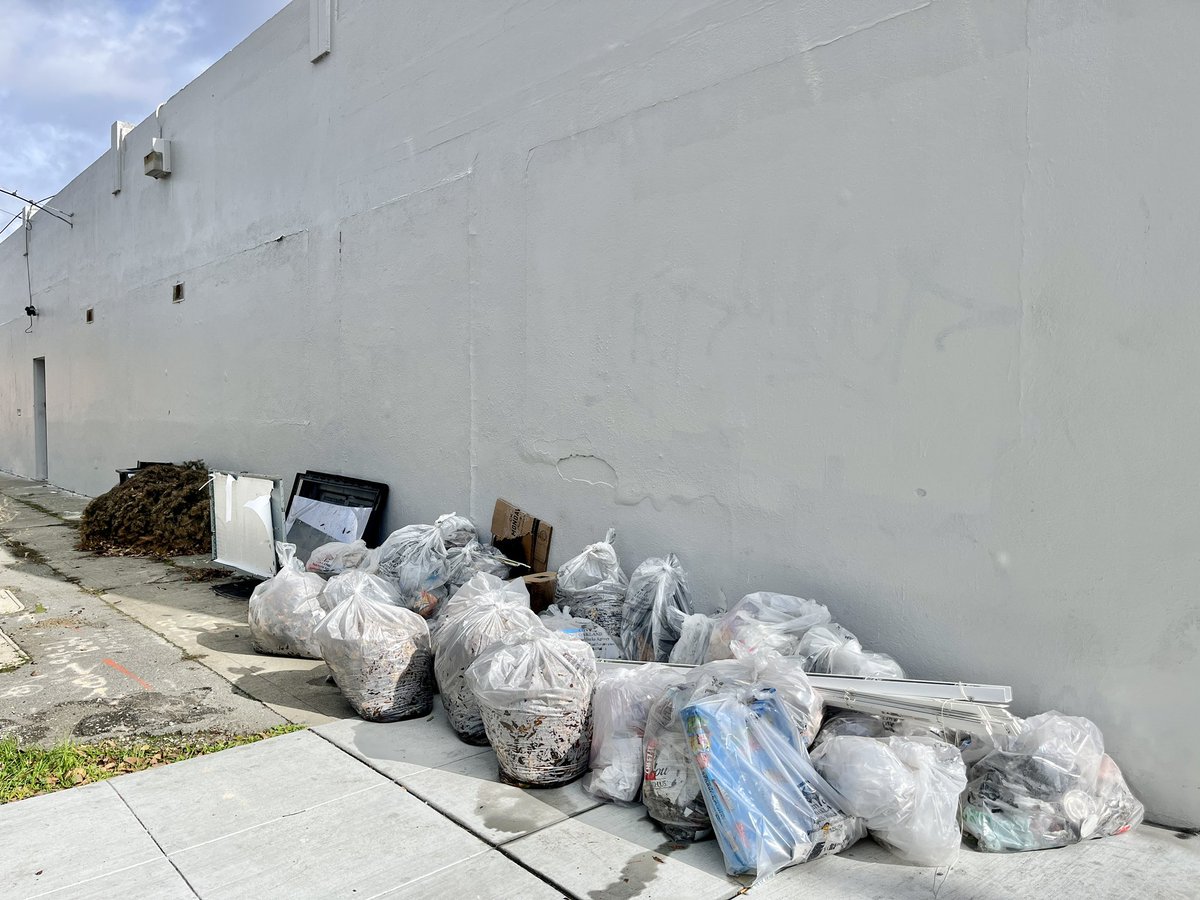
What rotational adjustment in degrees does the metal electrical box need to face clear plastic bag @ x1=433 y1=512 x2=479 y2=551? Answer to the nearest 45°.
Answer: approximately 45° to its left

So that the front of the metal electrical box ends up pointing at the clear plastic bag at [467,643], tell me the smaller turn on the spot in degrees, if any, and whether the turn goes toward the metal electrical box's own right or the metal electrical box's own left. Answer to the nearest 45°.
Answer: approximately 45° to the metal electrical box's own left

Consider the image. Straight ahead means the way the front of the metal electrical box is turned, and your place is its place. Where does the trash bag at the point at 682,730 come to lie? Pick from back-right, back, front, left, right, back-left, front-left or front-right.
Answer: front-left

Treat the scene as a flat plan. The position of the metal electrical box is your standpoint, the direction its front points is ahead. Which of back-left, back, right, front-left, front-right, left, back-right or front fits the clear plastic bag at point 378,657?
front-left

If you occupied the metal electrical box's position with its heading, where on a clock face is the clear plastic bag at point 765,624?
The clear plastic bag is roughly at 10 o'clock from the metal electrical box.

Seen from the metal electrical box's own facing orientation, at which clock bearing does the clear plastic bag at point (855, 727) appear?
The clear plastic bag is roughly at 10 o'clock from the metal electrical box.

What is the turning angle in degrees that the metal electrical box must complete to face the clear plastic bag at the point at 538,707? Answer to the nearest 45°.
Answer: approximately 45° to its left

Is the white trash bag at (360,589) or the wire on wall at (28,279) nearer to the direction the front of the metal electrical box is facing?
the white trash bag

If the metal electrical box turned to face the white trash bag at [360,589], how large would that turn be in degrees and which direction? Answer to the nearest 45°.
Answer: approximately 45° to its left

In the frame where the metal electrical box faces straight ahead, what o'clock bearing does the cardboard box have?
The cardboard box is roughly at 10 o'clock from the metal electrical box.

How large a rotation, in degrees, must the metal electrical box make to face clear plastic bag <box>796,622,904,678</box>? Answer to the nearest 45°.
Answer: approximately 45° to its left

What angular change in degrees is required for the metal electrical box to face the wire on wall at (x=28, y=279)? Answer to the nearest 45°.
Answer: approximately 135° to its right

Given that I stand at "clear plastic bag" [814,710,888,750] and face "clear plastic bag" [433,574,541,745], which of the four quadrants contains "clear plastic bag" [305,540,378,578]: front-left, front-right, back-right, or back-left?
front-right

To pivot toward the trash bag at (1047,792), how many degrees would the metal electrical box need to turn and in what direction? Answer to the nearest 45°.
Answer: approximately 45° to its left

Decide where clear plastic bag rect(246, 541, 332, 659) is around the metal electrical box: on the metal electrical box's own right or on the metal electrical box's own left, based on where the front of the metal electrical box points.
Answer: on the metal electrical box's own left
